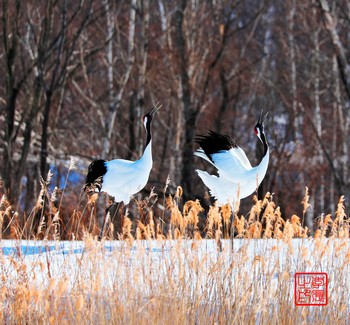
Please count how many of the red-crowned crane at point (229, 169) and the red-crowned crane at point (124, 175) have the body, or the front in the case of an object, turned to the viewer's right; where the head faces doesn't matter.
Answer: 2

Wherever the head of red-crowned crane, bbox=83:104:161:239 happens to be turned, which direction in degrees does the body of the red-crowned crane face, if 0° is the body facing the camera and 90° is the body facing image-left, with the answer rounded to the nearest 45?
approximately 270°

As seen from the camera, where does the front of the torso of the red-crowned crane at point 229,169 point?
to the viewer's right

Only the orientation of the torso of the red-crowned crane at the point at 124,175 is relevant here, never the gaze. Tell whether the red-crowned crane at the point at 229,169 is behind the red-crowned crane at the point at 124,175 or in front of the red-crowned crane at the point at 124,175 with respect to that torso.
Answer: in front

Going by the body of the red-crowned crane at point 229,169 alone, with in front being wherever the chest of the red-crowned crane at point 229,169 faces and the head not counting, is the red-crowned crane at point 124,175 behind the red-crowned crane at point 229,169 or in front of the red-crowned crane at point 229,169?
behind
